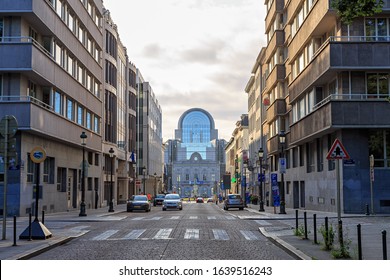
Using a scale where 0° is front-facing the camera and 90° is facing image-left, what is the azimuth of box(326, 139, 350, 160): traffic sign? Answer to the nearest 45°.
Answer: approximately 0°
